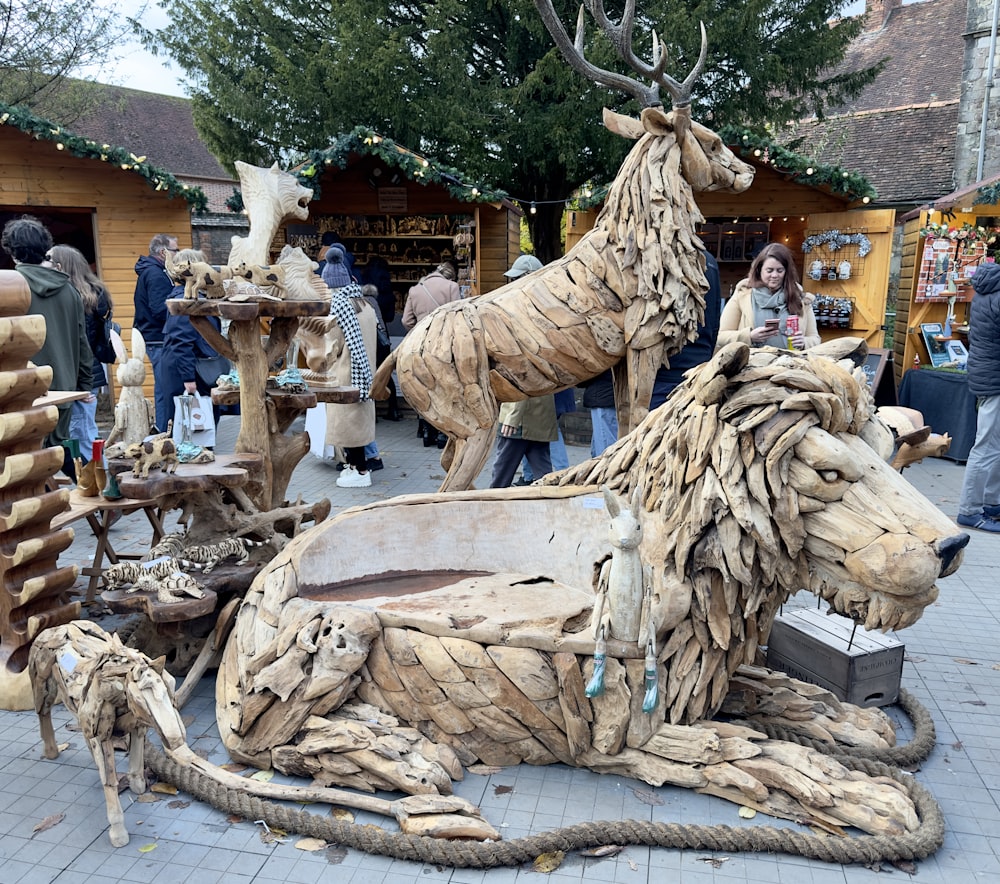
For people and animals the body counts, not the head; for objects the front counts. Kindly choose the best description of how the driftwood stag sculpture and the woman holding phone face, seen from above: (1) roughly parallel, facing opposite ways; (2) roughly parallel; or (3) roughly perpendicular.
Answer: roughly perpendicular

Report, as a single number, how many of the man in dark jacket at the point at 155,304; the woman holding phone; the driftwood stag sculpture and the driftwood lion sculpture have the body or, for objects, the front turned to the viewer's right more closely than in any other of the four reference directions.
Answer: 3

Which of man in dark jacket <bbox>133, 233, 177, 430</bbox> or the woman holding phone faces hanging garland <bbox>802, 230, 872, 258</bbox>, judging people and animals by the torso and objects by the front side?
the man in dark jacket

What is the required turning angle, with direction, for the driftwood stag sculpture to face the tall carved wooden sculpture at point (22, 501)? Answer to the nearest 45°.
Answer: approximately 135° to its right

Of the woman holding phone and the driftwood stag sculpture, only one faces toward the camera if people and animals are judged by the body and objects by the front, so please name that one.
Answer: the woman holding phone

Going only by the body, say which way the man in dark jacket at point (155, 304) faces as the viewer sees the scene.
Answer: to the viewer's right

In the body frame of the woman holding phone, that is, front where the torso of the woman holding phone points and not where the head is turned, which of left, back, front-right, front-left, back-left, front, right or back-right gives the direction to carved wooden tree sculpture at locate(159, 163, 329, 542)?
front-right

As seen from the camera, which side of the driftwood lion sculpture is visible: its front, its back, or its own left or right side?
right

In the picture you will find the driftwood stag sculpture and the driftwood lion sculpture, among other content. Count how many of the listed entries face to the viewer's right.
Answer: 2

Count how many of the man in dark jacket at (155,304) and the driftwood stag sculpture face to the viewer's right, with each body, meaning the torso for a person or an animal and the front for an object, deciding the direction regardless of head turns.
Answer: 2

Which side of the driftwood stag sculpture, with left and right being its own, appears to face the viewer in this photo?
right

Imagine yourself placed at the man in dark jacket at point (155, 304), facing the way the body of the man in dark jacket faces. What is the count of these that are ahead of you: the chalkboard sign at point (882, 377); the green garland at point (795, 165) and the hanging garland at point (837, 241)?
3

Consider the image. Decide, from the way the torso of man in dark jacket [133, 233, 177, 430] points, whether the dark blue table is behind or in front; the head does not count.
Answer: in front

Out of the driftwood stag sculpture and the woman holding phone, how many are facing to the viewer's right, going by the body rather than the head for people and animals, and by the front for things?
1

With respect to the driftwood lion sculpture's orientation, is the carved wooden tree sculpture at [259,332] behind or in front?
behind

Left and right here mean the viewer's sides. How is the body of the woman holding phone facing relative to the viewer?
facing the viewer

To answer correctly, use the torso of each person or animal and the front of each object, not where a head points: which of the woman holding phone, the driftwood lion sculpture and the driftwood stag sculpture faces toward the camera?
the woman holding phone

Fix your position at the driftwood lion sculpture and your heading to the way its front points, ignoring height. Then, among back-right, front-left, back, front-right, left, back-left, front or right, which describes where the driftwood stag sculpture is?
left
